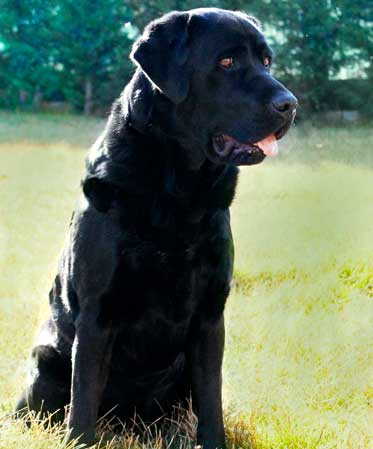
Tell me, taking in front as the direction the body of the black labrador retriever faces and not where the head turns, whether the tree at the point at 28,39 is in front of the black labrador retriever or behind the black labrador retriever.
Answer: behind

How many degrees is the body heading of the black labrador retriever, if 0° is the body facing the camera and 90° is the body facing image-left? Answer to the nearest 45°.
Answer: approximately 315°

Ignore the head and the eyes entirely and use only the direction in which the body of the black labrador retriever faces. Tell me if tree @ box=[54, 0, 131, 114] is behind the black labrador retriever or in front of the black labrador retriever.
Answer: behind

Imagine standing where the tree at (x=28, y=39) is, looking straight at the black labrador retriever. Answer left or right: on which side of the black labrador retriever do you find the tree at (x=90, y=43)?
left
